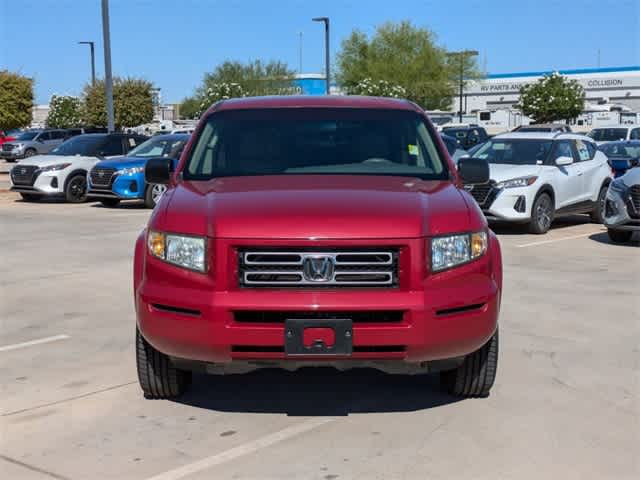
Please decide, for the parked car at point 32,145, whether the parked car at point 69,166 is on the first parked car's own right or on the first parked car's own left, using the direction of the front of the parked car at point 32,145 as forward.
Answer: on the first parked car's own left

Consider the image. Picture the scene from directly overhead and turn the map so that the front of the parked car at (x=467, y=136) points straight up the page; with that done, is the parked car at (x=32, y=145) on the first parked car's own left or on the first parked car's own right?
on the first parked car's own right

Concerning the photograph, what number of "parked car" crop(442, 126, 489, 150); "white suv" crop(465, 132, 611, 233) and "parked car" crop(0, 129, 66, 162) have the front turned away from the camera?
0

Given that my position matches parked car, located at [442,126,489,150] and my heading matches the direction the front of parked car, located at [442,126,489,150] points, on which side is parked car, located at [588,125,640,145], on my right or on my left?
on my left

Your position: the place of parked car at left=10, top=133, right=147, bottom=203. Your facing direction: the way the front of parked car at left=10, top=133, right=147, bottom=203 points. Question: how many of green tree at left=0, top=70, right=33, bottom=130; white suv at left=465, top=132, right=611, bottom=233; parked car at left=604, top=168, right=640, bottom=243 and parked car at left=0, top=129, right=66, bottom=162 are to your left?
2

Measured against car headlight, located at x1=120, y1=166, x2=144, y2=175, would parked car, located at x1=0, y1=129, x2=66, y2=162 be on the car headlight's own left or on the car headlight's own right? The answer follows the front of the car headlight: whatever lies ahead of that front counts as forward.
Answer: on the car headlight's own right

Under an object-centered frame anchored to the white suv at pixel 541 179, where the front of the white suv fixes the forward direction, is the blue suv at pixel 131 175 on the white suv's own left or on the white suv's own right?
on the white suv's own right

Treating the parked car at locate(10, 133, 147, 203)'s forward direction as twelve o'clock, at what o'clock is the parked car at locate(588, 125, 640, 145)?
the parked car at locate(588, 125, 640, 145) is roughly at 7 o'clock from the parked car at locate(10, 133, 147, 203).

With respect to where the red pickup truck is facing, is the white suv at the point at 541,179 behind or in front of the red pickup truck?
behind

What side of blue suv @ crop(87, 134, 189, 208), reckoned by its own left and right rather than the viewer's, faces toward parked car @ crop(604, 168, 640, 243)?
left

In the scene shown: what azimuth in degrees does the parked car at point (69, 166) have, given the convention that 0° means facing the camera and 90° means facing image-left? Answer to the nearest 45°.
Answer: approximately 45°

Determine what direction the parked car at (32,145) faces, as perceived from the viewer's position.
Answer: facing the viewer and to the left of the viewer

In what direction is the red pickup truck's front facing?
toward the camera

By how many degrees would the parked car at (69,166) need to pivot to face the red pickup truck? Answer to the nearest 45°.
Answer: approximately 45° to its left

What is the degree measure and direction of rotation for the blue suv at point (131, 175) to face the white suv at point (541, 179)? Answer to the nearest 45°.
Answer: approximately 90° to its left
